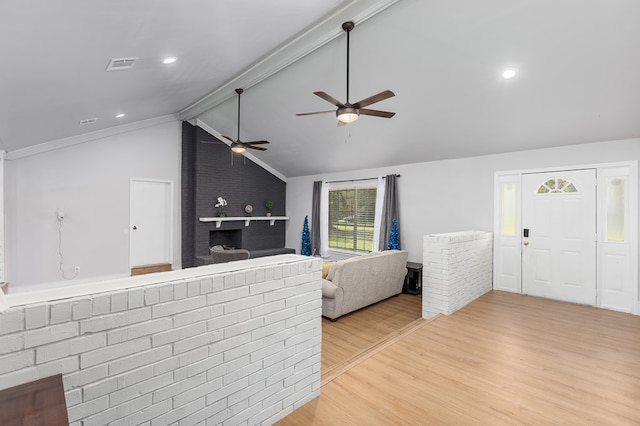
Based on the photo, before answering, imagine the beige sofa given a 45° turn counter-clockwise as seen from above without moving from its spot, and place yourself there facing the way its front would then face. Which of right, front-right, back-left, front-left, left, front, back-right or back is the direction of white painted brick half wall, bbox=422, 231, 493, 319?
back

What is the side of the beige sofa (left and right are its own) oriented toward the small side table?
right

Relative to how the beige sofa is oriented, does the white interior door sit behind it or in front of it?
in front

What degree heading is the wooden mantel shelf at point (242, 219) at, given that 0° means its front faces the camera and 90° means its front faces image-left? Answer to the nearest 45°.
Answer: approximately 315°

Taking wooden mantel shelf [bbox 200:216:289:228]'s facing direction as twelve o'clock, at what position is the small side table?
The small side table is roughly at 12 o'clock from the wooden mantel shelf.

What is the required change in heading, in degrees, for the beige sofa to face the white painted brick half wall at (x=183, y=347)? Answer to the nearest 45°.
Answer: approximately 135° to its left

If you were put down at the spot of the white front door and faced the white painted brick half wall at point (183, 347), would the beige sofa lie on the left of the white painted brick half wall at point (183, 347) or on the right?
right

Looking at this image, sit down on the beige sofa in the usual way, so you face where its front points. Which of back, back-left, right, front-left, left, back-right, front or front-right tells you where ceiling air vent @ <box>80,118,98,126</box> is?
front-left

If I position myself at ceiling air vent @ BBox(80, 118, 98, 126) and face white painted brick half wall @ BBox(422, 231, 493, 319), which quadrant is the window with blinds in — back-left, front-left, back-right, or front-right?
front-left

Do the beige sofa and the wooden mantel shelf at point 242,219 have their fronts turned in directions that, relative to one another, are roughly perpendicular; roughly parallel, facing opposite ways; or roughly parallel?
roughly parallel, facing opposite ways

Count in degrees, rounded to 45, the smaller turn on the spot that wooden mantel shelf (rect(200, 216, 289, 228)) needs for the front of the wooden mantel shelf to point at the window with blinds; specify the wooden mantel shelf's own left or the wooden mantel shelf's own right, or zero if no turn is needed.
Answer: approximately 45° to the wooden mantel shelf's own left

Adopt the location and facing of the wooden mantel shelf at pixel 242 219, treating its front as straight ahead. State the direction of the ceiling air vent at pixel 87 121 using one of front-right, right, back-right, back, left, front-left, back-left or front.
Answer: right

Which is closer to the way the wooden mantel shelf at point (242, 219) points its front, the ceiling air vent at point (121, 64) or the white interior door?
the ceiling air vent

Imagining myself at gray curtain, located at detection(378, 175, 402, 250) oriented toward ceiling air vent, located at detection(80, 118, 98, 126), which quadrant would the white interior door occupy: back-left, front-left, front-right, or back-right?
front-right

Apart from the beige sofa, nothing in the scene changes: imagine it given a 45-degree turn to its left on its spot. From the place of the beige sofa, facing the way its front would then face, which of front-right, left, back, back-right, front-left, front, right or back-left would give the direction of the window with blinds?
right

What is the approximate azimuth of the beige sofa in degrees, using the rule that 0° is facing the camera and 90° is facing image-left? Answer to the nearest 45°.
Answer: approximately 135°

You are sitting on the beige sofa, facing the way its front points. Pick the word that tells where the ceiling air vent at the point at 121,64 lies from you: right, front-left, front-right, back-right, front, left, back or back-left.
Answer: left
